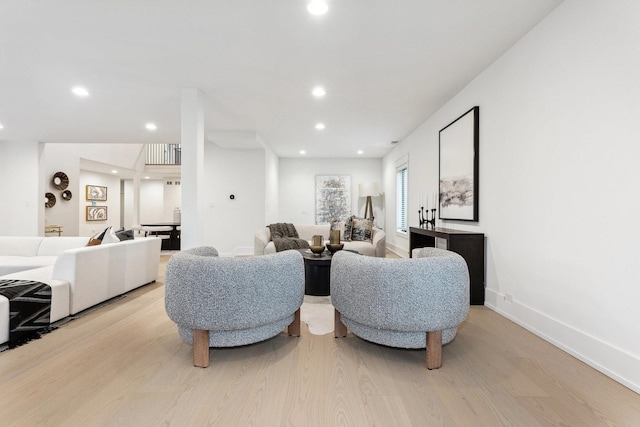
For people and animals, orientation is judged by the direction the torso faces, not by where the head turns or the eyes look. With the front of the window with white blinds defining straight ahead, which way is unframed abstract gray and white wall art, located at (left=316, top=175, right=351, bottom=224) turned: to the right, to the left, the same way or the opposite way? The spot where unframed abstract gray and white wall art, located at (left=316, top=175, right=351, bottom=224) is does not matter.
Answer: to the left

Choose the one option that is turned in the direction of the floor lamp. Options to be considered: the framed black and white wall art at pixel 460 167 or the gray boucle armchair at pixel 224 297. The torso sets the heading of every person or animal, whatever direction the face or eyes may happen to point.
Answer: the gray boucle armchair

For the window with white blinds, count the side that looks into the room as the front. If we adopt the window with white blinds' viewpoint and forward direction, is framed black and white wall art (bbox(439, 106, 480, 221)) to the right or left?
on its left

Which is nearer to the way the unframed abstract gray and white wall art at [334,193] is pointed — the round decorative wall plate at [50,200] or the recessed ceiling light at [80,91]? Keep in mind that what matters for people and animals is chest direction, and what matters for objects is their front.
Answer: the recessed ceiling light

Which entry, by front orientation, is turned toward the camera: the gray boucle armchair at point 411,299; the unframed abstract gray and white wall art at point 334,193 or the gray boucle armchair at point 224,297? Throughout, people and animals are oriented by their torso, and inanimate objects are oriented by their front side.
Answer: the unframed abstract gray and white wall art

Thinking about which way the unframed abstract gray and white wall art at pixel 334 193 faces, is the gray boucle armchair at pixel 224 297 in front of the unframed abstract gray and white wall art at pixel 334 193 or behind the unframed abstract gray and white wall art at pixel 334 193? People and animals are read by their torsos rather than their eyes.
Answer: in front

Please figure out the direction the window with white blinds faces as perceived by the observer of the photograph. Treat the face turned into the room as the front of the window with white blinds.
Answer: facing to the left of the viewer

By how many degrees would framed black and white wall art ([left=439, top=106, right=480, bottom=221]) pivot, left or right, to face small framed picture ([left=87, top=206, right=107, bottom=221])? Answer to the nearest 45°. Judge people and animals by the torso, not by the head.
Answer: approximately 45° to its right

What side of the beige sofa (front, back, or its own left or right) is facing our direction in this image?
front

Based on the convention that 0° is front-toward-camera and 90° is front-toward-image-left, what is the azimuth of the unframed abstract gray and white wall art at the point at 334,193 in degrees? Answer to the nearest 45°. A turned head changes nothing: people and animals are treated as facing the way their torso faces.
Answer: approximately 0°

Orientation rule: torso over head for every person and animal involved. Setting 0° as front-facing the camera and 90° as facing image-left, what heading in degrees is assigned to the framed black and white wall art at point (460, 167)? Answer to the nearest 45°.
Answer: approximately 45°

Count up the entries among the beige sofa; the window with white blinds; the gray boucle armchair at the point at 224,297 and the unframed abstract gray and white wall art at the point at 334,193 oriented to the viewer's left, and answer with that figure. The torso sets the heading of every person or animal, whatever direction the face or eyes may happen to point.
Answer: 1

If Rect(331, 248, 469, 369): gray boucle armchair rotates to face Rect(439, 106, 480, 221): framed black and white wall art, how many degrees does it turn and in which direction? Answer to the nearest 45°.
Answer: approximately 45° to its right

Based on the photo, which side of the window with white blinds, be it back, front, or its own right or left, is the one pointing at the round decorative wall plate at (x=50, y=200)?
front

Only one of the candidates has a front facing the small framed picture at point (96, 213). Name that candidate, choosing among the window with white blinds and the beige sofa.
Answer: the window with white blinds

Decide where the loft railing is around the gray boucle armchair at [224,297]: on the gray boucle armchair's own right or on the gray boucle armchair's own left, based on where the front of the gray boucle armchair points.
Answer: on the gray boucle armchair's own left

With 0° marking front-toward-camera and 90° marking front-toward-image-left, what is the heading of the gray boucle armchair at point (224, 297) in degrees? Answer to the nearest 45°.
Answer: approximately 225°

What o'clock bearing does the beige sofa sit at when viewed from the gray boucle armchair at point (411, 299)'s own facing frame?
The beige sofa is roughly at 1 o'clock from the gray boucle armchair.
